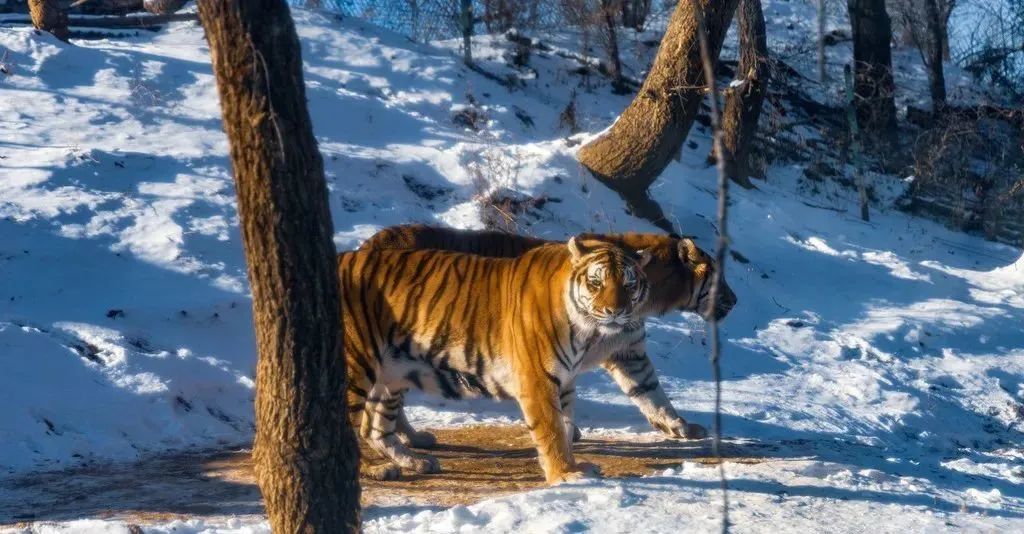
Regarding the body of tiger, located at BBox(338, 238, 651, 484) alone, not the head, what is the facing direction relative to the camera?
to the viewer's right

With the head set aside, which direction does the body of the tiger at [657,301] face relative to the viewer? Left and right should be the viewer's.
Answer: facing to the right of the viewer

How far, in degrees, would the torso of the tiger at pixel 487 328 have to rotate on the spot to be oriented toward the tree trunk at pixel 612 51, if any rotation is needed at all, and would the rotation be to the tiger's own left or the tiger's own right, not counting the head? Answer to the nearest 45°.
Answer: approximately 90° to the tiger's own left

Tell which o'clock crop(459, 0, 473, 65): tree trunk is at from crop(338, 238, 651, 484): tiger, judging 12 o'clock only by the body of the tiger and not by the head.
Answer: The tree trunk is roughly at 9 o'clock from the tiger.

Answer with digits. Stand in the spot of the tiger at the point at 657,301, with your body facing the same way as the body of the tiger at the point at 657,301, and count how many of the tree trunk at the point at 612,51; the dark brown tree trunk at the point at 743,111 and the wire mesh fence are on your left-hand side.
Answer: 3

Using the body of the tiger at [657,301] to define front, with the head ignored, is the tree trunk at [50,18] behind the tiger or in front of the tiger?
behind

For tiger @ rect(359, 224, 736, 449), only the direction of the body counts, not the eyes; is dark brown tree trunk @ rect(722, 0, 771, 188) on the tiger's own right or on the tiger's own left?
on the tiger's own left

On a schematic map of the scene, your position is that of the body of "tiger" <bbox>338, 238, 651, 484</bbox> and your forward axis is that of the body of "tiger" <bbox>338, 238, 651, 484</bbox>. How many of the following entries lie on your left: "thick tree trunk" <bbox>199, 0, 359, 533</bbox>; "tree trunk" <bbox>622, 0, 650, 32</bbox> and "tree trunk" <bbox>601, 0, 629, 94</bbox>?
2

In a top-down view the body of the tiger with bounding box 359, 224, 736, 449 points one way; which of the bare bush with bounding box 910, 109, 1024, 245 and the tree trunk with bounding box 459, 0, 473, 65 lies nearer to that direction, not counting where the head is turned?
the bare bush

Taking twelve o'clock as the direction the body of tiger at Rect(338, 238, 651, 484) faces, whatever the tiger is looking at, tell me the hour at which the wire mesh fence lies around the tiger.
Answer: The wire mesh fence is roughly at 9 o'clock from the tiger.

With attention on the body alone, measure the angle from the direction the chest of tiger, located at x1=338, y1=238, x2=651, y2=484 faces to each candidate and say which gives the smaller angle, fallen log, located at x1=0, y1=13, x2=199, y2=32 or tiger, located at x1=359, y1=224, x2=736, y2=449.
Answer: the tiger

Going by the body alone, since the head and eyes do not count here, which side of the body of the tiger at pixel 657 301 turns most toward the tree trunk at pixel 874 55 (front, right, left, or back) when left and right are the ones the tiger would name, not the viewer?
left

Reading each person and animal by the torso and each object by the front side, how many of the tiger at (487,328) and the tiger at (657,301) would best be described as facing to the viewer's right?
2
